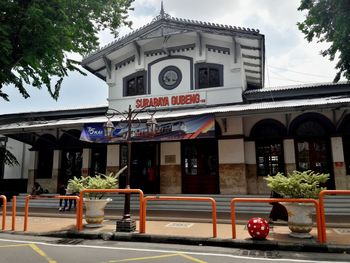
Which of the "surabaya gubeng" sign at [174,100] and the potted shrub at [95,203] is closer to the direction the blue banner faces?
the potted shrub

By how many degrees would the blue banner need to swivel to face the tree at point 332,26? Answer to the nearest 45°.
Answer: approximately 45° to its left

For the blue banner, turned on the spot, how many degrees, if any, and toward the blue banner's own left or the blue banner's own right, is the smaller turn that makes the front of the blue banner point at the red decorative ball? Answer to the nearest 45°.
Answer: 0° — it already faces it

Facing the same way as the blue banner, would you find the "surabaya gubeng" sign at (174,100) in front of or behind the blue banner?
behind

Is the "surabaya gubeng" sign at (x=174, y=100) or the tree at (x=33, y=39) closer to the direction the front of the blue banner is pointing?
the tree

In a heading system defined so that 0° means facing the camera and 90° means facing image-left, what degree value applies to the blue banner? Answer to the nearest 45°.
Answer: approximately 0°

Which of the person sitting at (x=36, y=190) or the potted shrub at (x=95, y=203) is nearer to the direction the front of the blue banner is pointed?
the potted shrub

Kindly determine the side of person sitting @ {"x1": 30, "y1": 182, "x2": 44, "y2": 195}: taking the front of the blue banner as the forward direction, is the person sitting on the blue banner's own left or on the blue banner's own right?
on the blue banner's own right

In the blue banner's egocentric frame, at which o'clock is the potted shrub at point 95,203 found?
The potted shrub is roughly at 1 o'clock from the blue banner.

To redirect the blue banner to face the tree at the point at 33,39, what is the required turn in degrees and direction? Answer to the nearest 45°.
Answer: approximately 45° to its right
